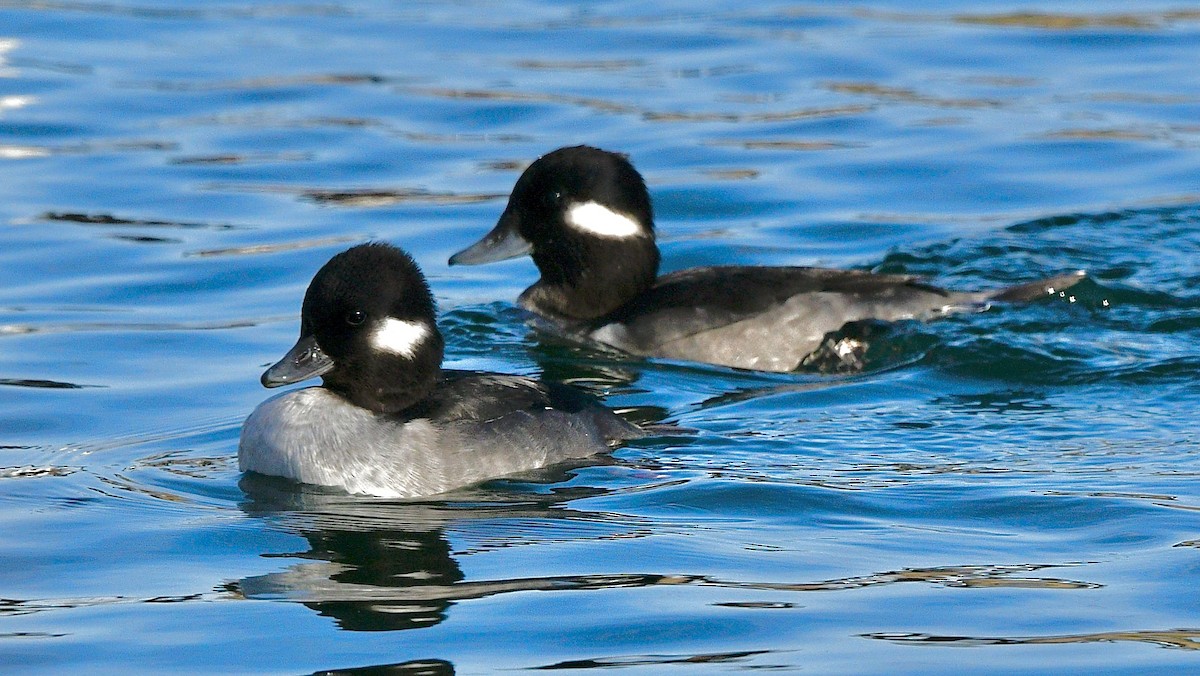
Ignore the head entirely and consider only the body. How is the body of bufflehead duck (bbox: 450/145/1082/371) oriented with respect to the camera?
to the viewer's left

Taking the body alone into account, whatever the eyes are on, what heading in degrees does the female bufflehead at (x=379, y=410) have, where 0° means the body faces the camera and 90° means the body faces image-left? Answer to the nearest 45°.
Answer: approximately 45°

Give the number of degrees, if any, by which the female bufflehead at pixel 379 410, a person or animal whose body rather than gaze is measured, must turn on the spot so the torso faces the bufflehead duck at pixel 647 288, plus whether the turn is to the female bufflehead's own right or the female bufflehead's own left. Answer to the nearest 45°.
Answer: approximately 180°

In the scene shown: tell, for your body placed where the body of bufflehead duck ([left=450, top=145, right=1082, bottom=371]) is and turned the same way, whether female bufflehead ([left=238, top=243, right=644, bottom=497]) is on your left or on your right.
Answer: on your left
